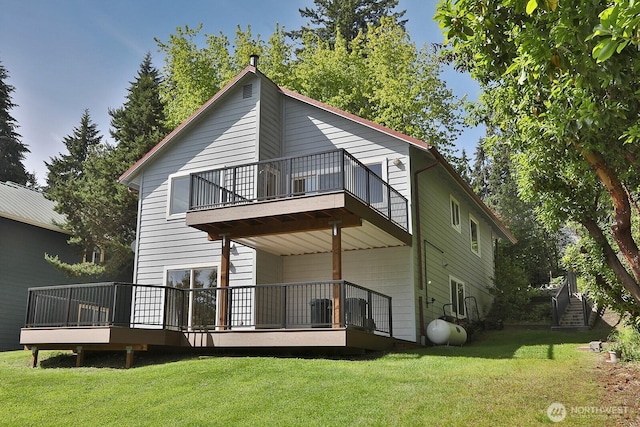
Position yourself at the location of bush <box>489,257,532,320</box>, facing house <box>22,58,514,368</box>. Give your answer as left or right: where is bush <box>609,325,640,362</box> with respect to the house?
left

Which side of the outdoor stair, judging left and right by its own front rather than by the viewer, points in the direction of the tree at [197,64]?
right

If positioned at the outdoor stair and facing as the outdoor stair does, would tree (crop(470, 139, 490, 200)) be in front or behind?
behind

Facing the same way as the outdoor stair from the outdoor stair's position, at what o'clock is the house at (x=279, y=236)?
The house is roughly at 1 o'clock from the outdoor stair.

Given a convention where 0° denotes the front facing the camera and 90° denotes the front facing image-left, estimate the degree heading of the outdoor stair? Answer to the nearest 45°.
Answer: approximately 0°

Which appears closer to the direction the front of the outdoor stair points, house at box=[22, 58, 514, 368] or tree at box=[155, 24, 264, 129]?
the house

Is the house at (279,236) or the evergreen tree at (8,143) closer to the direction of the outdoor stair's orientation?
the house

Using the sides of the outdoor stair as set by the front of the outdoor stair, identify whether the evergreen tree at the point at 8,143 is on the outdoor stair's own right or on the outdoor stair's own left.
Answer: on the outdoor stair's own right

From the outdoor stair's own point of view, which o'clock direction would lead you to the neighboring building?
The neighboring building is roughly at 2 o'clock from the outdoor stair.

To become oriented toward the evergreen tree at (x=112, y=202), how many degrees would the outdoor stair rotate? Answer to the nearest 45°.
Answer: approximately 90° to its right
